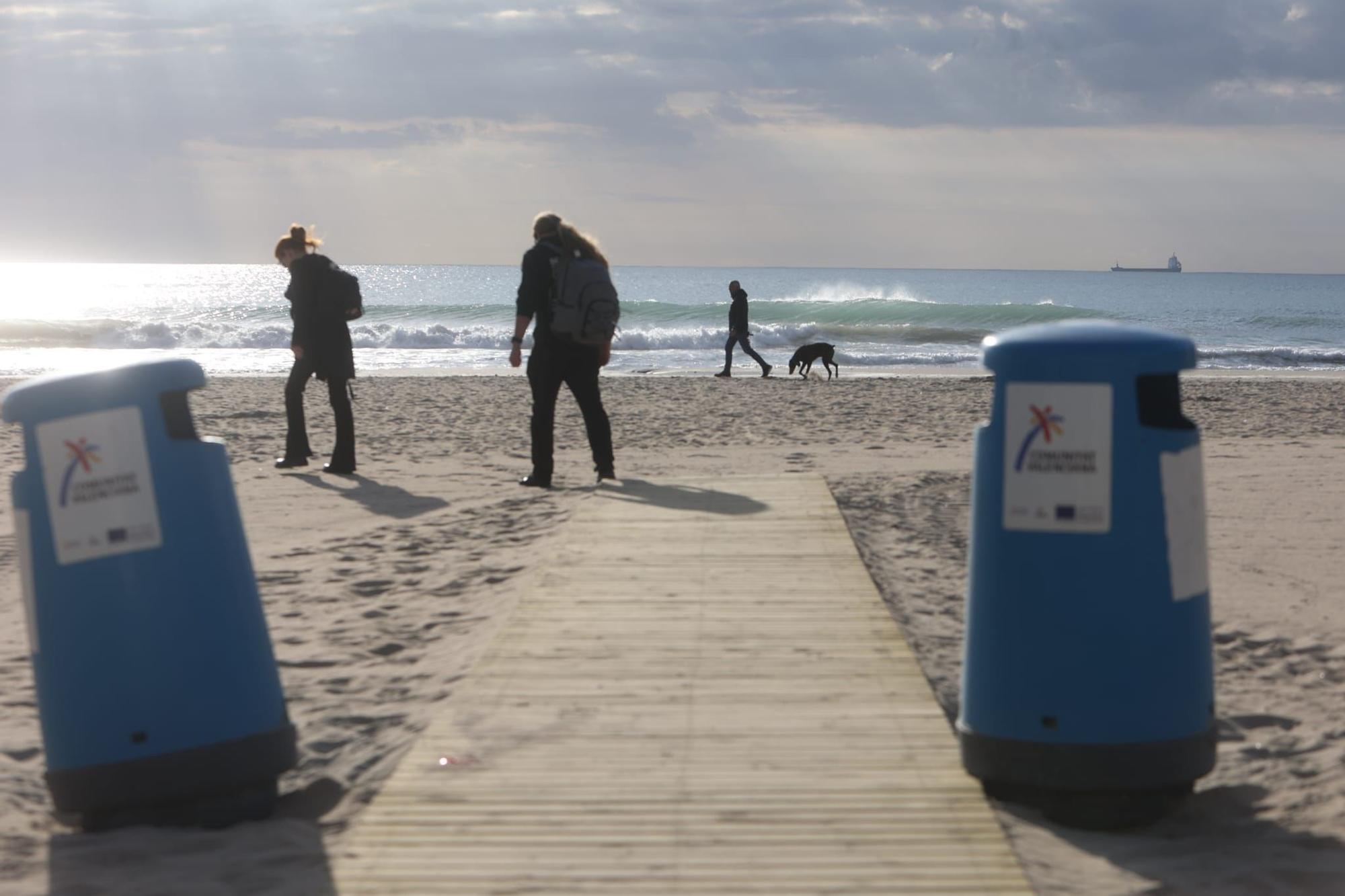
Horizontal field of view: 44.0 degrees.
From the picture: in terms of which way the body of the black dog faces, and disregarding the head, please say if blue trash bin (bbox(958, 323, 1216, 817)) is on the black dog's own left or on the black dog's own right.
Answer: on the black dog's own left

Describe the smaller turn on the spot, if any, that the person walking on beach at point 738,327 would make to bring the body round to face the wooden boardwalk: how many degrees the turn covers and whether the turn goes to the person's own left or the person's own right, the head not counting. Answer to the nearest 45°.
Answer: approximately 90° to the person's own left

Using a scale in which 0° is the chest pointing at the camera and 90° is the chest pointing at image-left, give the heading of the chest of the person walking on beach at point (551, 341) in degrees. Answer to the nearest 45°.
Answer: approximately 135°

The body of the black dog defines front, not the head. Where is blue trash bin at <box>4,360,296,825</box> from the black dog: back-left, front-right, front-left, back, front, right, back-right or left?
left

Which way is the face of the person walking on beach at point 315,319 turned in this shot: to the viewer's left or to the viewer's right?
to the viewer's left

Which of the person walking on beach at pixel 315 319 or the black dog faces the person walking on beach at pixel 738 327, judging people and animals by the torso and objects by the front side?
the black dog

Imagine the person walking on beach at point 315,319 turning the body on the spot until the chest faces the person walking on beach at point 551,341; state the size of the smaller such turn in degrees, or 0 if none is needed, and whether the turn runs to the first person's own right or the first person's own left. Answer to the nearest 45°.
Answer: approximately 135° to the first person's own left

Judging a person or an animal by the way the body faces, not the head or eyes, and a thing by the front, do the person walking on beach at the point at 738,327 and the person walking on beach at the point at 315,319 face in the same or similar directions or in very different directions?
same or similar directions

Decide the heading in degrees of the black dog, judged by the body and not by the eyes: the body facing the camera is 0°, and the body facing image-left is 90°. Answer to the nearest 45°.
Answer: approximately 90°

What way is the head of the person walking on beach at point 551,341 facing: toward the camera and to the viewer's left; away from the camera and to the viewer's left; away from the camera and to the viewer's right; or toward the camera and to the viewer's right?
away from the camera and to the viewer's left

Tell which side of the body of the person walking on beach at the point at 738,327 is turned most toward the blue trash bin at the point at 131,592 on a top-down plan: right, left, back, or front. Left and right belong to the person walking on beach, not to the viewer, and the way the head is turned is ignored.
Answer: left

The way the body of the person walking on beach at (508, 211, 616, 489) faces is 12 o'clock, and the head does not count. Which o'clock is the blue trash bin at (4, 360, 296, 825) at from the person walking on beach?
The blue trash bin is roughly at 8 o'clock from the person walking on beach.

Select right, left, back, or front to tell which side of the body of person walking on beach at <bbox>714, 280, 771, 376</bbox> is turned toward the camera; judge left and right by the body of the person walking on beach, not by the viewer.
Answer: left

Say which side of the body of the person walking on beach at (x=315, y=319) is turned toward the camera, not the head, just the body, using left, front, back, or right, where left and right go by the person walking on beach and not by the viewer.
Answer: left
